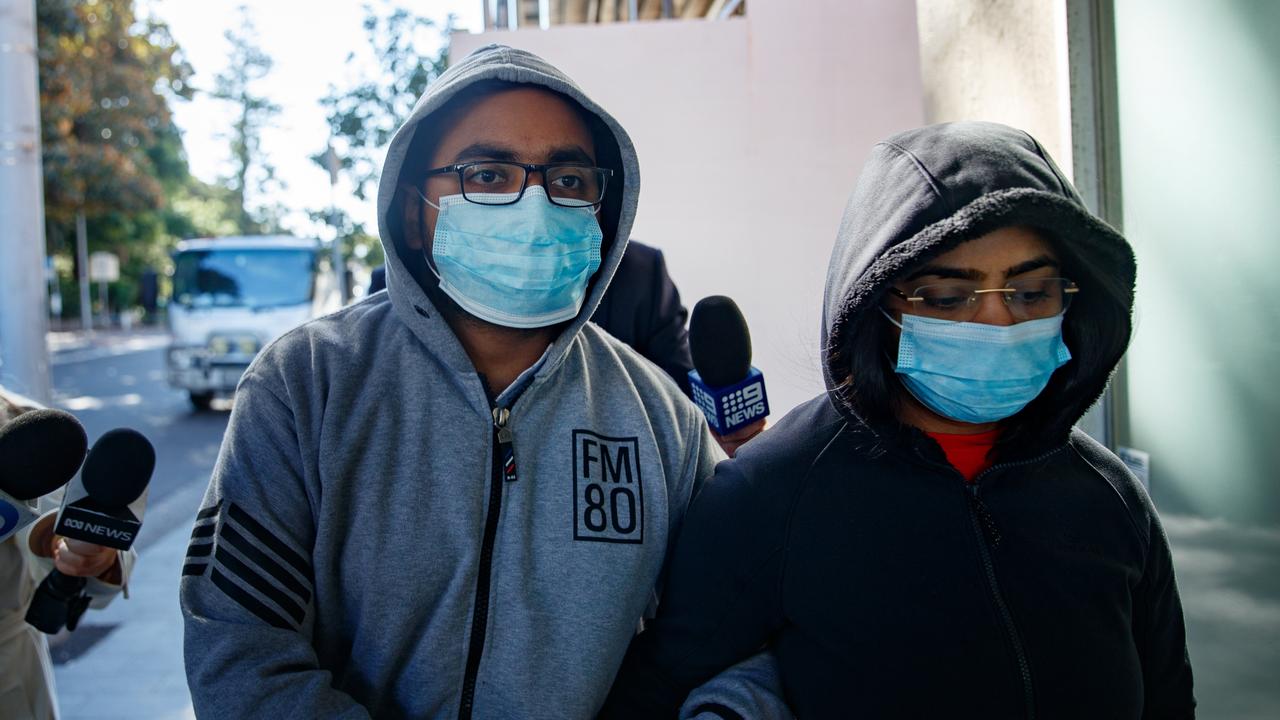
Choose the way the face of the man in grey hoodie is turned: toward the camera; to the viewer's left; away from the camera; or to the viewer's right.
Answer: toward the camera

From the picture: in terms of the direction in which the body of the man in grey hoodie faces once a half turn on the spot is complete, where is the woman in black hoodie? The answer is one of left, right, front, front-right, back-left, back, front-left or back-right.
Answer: right

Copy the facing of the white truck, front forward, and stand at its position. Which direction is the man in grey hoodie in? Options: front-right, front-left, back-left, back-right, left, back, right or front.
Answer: front

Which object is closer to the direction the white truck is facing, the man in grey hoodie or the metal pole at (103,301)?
the man in grey hoodie

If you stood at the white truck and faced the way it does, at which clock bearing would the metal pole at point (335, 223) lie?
The metal pole is roughly at 10 o'clock from the white truck.

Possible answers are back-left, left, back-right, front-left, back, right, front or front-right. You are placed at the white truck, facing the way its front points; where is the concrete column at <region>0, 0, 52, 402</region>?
front

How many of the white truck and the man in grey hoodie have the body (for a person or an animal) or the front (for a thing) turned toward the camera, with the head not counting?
2

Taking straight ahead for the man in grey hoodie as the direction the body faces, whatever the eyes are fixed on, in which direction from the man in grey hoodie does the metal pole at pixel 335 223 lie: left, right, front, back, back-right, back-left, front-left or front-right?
back

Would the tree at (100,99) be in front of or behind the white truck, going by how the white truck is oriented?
behind

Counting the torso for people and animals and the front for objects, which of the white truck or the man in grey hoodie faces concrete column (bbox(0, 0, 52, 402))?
the white truck

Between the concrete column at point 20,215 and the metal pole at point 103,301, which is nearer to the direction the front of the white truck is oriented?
the concrete column

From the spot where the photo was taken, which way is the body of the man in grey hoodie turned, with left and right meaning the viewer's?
facing the viewer

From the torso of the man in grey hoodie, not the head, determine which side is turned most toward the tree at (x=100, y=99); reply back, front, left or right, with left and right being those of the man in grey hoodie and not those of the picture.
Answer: back
